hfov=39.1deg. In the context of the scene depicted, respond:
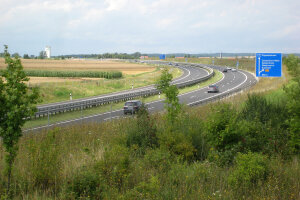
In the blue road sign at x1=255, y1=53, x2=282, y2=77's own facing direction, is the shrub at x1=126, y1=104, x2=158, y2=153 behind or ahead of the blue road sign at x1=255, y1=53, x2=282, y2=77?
ahead

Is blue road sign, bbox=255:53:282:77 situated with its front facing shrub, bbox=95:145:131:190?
yes

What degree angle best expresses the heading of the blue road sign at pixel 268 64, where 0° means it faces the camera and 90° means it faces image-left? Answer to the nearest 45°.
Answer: approximately 0°

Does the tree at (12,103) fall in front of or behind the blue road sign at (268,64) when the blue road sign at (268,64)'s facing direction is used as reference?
in front

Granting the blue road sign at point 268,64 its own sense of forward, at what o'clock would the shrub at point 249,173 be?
The shrub is roughly at 12 o'clock from the blue road sign.

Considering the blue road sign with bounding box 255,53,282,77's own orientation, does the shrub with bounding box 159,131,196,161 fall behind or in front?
in front
